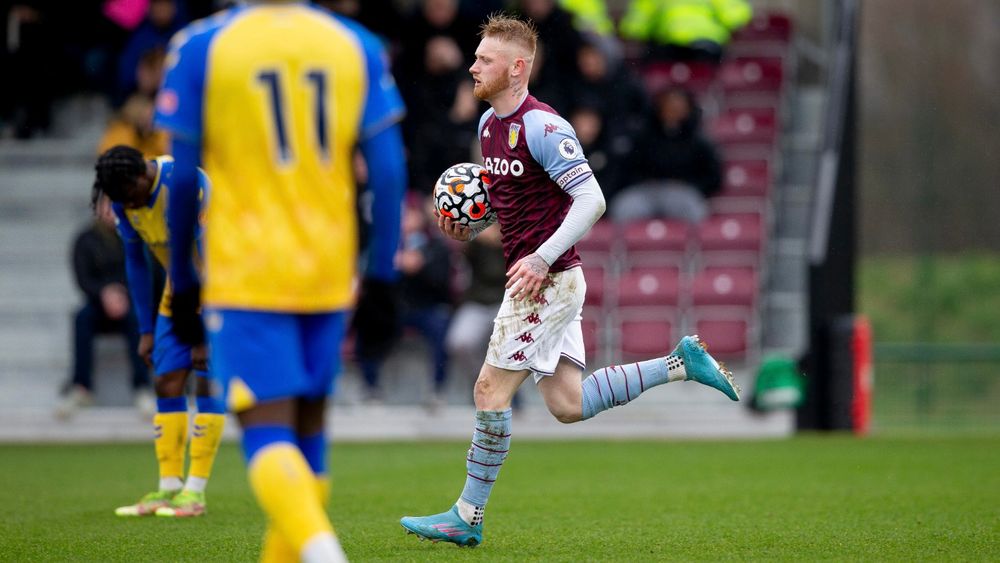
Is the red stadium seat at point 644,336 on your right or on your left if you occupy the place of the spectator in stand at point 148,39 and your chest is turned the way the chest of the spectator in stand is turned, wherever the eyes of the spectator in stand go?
on your left

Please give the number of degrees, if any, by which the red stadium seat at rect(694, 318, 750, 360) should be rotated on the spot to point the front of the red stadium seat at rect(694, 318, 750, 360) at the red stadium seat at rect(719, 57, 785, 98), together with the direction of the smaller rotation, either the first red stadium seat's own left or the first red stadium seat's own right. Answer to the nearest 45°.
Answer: approximately 180°

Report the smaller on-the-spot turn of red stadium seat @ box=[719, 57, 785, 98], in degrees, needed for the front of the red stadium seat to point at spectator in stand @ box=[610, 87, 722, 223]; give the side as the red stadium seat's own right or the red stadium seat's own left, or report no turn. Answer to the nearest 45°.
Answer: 0° — it already faces them

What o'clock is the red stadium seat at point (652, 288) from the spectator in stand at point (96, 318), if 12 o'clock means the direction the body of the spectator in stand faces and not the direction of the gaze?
The red stadium seat is roughly at 9 o'clock from the spectator in stand.

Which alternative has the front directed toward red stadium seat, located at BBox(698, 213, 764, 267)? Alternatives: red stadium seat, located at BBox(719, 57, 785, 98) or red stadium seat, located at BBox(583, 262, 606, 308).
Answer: red stadium seat, located at BBox(719, 57, 785, 98)

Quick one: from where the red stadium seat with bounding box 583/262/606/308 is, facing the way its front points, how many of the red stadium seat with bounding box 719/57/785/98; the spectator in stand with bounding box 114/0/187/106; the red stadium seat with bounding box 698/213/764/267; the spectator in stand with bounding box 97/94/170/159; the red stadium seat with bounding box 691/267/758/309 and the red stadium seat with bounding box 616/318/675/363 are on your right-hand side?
2

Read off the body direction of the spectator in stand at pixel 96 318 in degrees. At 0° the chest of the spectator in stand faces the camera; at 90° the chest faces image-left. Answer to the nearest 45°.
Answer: approximately 0°
